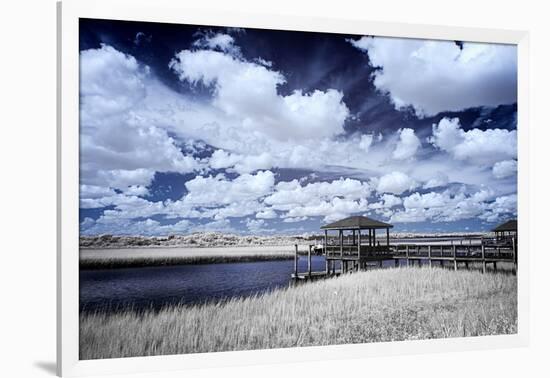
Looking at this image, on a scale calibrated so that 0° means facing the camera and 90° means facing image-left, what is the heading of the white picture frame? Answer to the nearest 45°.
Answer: approximately 315°
